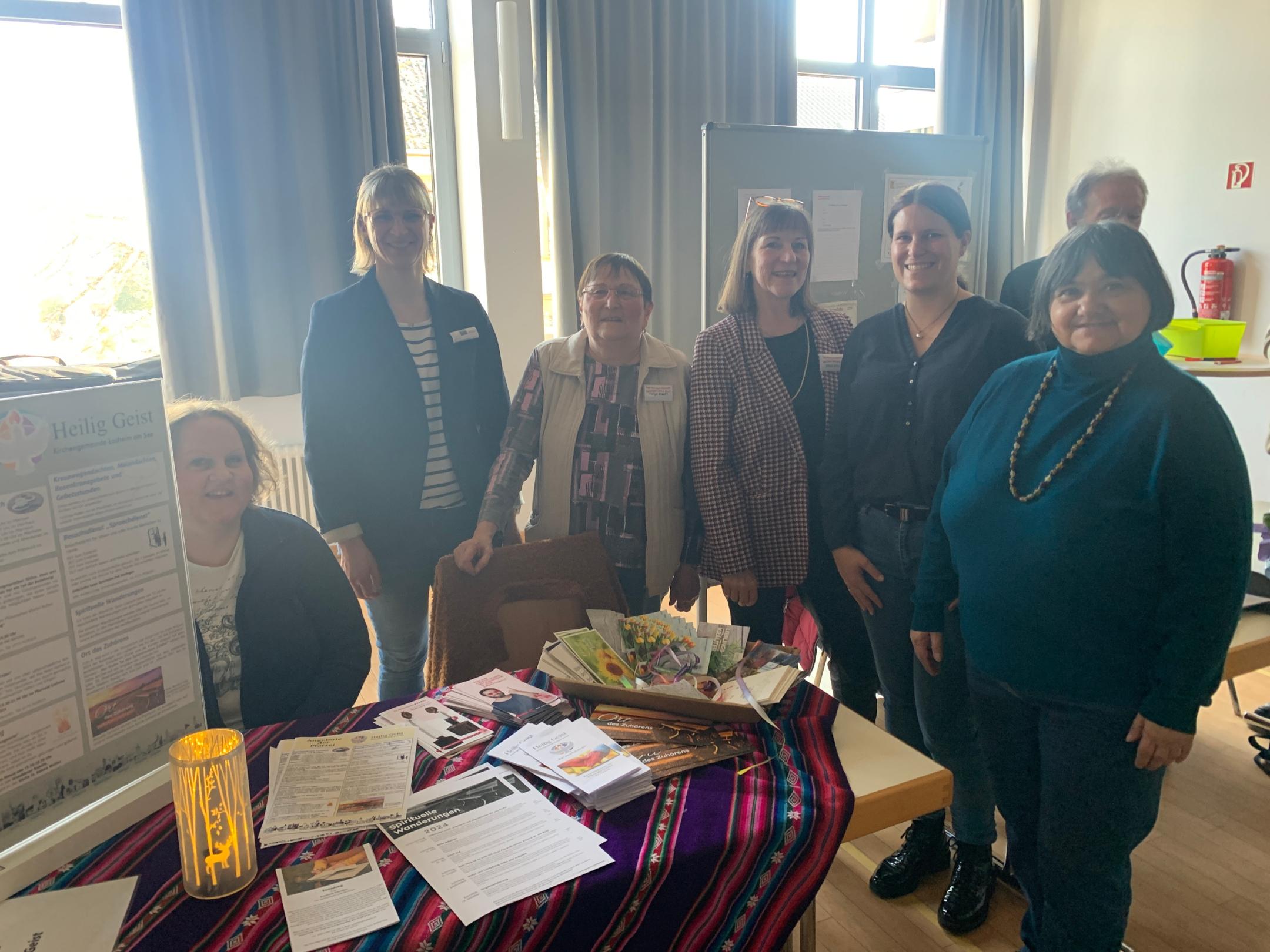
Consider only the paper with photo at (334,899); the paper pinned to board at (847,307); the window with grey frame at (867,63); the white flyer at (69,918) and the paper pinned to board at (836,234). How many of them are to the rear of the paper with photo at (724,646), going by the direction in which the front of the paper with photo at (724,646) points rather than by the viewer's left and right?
3

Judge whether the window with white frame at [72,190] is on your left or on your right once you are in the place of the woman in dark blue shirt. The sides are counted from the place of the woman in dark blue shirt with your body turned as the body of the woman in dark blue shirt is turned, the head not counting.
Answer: on your right

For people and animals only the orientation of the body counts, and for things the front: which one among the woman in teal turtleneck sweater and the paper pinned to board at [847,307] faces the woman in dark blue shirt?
the paper pinned to board

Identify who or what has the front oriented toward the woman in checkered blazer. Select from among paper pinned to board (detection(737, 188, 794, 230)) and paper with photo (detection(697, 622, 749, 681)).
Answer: the paper pinned to board

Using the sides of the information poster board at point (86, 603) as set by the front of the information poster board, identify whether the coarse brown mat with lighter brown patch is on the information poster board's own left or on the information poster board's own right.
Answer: on the information poster board's own left

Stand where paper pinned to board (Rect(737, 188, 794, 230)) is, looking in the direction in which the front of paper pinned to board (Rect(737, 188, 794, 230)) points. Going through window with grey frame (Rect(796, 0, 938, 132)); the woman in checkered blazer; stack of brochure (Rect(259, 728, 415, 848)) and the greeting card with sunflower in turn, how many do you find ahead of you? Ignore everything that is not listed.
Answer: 3

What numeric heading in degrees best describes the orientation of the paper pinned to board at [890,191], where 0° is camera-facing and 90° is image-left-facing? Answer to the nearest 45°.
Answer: approximately 0°

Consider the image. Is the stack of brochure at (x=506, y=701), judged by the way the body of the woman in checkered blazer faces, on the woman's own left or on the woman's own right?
on the woman's own right
